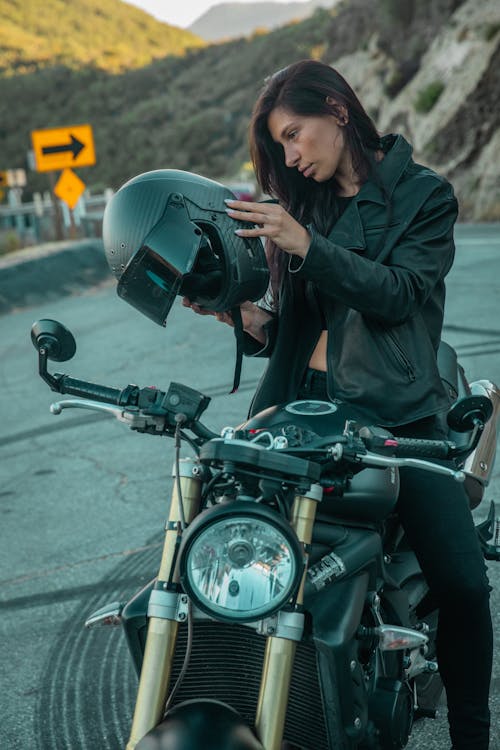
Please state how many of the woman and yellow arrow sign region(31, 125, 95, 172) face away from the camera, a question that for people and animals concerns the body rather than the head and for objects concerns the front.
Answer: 0

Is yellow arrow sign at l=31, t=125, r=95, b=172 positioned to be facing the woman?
yes

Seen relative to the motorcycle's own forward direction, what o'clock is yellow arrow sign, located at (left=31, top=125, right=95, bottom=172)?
The yellow arrow sign is roughly at 4 o'clock from the motorcycle.

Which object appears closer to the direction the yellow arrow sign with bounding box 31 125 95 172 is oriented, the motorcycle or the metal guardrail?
the motorcycle

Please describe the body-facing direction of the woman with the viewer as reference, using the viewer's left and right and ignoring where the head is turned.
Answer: facing the viewer and to the left of the viewer

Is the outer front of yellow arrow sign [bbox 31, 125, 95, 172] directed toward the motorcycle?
yes

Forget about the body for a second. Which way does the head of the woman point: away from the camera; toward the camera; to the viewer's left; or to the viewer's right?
to the viewer's left

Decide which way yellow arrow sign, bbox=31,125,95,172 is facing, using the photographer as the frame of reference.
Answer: facing the viewer
